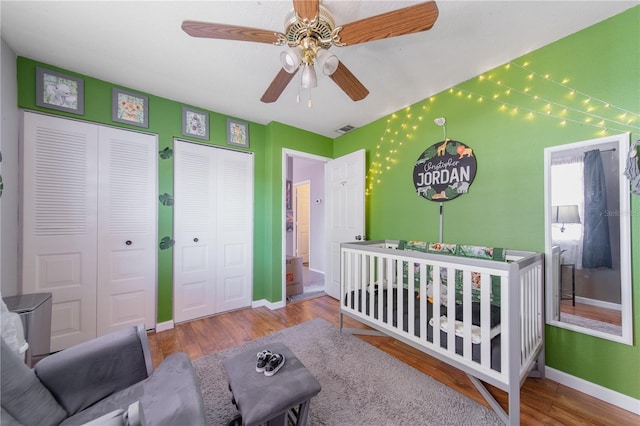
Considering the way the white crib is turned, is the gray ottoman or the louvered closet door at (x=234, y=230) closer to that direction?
the gray ottoman

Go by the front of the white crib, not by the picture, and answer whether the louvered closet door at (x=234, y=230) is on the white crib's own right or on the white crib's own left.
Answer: on the white crib's own right

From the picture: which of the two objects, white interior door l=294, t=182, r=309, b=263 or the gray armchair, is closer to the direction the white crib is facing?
the gray armchair

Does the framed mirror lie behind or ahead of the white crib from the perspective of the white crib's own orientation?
behind

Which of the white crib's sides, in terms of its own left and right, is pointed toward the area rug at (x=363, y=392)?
front

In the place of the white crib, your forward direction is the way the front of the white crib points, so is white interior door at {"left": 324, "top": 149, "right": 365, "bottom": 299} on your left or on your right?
on your right

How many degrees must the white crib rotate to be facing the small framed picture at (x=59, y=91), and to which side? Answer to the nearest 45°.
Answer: approximately 45° to its right

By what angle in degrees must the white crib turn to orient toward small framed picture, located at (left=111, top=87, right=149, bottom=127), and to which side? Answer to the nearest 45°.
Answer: approximately 45° to its right
